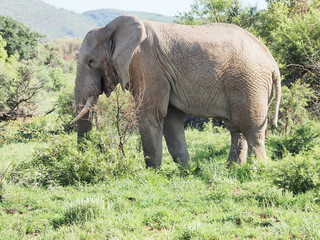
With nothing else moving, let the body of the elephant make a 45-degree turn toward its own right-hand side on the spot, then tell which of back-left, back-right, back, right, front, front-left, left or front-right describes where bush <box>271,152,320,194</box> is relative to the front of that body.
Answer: back

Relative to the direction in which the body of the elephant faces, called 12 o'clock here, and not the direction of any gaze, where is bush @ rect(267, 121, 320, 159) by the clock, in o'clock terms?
The bush is roughly at 5 o'clock from the elephant.

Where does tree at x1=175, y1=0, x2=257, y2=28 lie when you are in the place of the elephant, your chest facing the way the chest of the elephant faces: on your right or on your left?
on your right

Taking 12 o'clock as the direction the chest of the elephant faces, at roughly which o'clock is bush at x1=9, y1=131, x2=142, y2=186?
The bush is roughly at 11 o'clock from the elephant.

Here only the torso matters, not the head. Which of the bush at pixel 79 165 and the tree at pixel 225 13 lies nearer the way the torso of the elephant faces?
the bush

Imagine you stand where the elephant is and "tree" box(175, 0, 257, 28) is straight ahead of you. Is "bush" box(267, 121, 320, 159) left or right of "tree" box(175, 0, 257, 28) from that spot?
right

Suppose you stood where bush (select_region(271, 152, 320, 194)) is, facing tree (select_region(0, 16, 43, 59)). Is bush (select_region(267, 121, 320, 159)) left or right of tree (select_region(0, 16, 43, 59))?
right

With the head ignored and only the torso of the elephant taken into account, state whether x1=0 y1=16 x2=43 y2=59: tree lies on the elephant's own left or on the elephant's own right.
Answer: on the elephant's own right

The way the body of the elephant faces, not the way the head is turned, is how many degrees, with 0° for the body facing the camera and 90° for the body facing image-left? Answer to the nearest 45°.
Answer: approximately 90°
